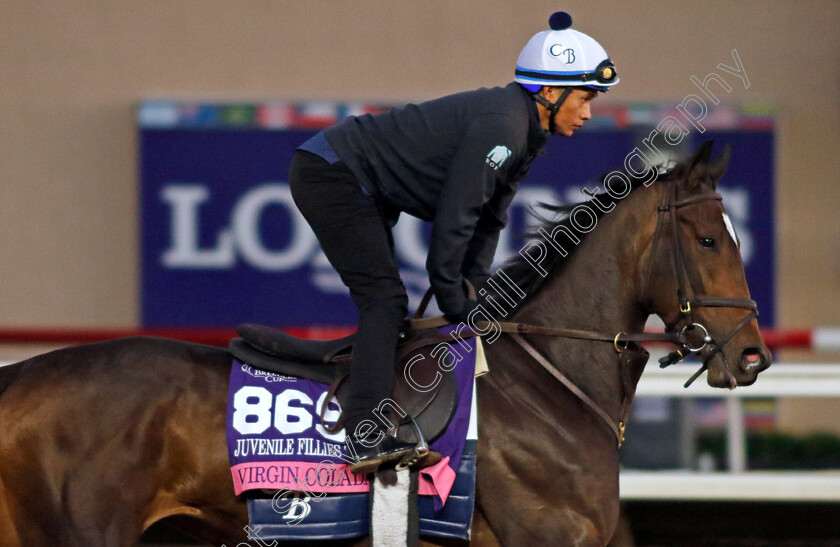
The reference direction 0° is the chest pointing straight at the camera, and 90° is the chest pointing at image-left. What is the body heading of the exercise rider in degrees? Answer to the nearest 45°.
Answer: approximately 270°

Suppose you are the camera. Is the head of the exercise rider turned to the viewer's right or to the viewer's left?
to the viewer's right

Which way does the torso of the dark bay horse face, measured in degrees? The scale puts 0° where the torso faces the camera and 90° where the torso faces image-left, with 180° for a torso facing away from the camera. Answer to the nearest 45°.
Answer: approximately 270°
